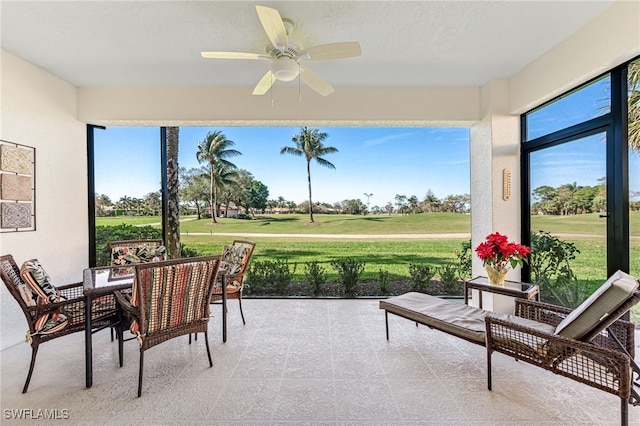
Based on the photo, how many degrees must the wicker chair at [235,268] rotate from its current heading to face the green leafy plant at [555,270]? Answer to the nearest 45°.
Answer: approximately 135° to its left

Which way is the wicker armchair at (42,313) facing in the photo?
to the viewer's right

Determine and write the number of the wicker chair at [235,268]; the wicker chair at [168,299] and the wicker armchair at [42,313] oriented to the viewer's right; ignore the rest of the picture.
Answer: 1

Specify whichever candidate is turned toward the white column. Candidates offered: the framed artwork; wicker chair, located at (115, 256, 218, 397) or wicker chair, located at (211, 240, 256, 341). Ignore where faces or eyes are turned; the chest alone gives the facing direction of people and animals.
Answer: the framed artwork

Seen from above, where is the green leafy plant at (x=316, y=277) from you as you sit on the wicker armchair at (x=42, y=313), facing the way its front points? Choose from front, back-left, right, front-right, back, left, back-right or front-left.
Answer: front

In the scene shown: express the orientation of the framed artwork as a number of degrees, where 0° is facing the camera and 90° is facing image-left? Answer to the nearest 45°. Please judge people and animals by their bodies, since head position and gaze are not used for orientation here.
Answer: approximately 315°

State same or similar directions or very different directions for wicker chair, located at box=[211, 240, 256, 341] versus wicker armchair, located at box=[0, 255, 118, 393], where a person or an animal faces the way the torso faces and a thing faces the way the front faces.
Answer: very different directions

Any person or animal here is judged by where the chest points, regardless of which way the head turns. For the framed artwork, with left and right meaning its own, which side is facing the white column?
front

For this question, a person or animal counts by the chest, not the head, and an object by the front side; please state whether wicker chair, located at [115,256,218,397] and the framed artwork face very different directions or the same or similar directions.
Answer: very different directions

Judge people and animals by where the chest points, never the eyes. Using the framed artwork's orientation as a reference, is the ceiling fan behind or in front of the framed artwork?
in front

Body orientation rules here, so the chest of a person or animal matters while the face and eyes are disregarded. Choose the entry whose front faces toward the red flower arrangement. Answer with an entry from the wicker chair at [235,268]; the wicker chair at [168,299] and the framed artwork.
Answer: the framed artwork

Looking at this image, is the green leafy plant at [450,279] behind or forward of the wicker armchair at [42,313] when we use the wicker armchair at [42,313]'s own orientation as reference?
forward

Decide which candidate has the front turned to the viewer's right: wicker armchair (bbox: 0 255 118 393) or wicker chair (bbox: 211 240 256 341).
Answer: the wicker armchair

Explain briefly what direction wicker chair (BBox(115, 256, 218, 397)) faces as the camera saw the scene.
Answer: facing away from the viewer and to the left of the viewer

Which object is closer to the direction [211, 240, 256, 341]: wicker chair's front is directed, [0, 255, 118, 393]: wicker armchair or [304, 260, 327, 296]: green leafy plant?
the wicker armchair
